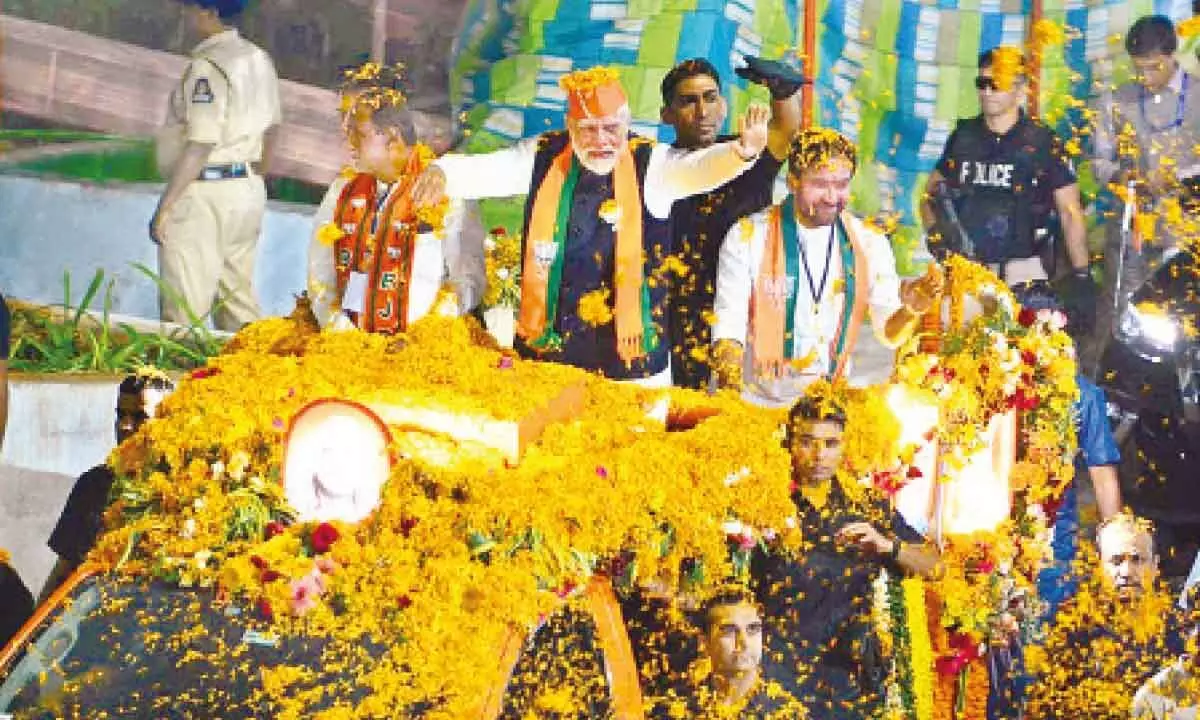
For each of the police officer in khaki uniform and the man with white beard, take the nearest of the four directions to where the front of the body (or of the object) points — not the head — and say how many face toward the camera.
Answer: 1

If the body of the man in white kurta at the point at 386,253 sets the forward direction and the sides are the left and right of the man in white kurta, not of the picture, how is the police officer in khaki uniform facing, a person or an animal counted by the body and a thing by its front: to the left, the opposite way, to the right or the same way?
to the right

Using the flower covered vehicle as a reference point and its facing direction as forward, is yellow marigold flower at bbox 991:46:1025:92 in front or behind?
behind

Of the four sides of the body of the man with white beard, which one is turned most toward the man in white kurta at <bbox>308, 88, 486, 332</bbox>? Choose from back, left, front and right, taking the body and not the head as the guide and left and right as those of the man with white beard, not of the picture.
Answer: right

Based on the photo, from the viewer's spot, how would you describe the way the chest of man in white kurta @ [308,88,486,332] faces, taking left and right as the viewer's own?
facing the viewer and to the left of the viewer

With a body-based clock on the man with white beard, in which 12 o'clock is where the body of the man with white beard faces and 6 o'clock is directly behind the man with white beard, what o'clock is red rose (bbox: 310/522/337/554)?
The red rose is roughly at 1 o'clock from the man with white beard.

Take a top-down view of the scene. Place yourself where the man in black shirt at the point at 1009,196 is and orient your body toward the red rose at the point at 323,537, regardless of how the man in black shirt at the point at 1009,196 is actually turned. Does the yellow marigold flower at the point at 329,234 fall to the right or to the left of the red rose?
right

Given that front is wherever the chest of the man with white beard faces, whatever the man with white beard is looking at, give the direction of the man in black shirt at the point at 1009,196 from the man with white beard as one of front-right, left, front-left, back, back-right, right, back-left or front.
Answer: left

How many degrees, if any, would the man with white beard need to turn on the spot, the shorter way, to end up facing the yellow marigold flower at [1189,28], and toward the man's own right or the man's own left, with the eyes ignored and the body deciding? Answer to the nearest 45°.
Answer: approximately 90° to the man's own left
